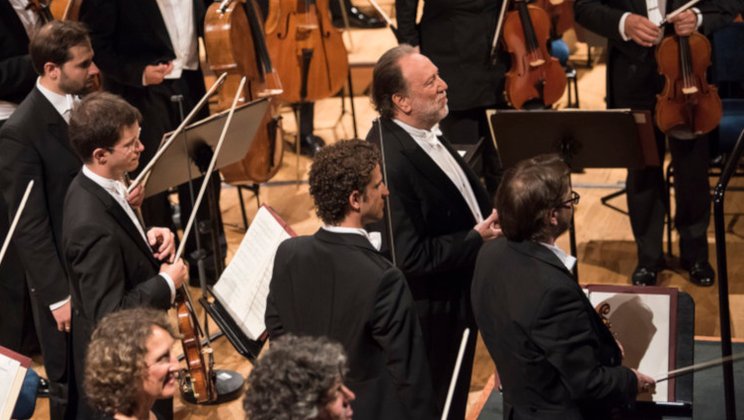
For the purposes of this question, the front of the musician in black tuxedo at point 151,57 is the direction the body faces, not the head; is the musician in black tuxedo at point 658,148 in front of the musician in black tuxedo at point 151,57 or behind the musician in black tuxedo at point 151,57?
in front

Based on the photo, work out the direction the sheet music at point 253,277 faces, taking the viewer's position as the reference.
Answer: facing the viewer and to the left of the viewer

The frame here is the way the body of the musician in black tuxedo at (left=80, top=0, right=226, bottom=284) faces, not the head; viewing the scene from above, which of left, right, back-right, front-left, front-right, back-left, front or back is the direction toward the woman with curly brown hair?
front-right

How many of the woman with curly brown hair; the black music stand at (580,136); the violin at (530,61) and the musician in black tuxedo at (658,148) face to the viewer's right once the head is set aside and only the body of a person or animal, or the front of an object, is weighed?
1

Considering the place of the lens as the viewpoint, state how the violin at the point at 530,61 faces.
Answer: facing the viewer

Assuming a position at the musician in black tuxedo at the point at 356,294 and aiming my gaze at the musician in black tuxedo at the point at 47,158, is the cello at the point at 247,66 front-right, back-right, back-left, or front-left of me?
front-right

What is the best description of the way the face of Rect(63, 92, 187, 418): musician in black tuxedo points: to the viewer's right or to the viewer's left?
to the viewer's right

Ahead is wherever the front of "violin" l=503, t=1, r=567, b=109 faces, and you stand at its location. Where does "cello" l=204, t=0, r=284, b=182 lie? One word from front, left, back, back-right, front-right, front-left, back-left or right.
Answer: right

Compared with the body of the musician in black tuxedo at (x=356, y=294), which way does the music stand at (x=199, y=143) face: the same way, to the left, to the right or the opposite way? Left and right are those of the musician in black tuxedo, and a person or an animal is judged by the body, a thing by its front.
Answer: to the left

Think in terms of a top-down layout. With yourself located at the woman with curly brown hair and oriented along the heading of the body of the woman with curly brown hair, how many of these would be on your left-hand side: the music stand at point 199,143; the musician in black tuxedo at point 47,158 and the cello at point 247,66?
3

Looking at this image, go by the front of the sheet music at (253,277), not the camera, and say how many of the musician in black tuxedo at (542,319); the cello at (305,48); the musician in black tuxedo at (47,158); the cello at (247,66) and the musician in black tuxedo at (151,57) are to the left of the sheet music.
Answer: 1

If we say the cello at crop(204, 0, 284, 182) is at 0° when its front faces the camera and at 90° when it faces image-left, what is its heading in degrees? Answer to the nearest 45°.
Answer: approximately 315°

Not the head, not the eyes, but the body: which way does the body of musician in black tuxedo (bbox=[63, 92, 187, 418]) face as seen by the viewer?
to the viewer's right

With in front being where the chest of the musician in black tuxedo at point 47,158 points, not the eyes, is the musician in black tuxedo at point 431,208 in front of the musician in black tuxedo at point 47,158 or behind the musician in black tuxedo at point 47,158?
in front

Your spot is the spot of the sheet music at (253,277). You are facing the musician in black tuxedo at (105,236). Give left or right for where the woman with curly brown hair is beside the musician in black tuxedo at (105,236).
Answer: left

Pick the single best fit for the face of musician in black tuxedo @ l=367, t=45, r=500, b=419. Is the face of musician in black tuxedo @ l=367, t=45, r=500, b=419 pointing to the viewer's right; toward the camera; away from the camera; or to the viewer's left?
to the viewer's right
